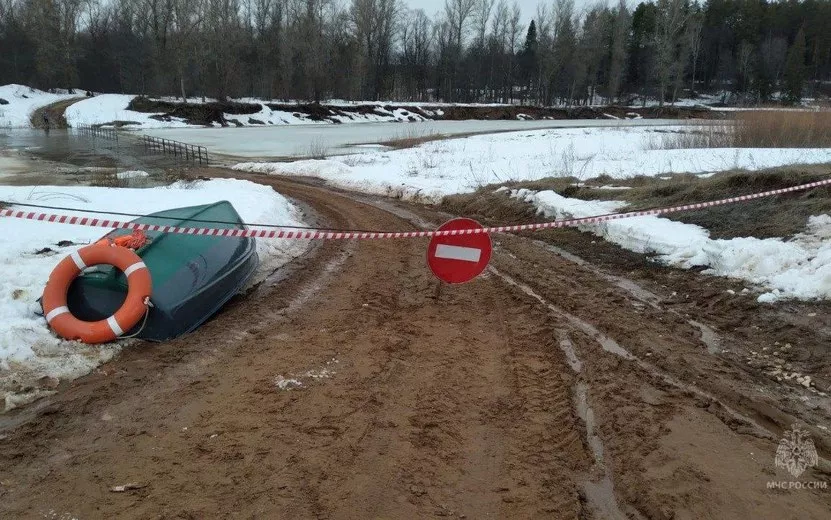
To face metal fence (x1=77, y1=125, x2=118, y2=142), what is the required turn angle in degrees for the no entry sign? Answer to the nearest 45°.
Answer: approximately 135° to its right

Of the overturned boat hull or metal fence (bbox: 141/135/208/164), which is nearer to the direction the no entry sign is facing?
the overturned boat hull

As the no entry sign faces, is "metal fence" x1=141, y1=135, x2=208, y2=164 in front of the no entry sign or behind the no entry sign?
behind

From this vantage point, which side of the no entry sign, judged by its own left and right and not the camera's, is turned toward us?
front

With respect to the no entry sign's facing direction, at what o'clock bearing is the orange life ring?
The orange life ring is roughly at 2 o'clock from the no entry sign.

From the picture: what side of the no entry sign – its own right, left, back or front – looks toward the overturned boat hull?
right
